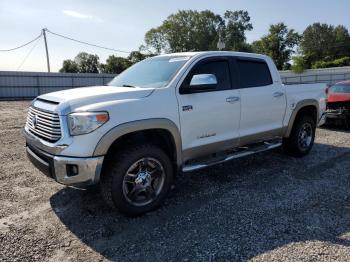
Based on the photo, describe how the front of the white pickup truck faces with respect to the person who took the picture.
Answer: facing the viewer and to the left of the viewer

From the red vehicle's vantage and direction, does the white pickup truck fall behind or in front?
in front

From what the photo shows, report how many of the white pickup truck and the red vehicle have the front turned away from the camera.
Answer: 0

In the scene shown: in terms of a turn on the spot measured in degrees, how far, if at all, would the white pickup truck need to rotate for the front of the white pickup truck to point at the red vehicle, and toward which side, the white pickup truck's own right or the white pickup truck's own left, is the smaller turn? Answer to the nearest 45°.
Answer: approximately 180°

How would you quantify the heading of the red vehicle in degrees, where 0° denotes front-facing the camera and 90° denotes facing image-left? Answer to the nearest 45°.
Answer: approximately 45°

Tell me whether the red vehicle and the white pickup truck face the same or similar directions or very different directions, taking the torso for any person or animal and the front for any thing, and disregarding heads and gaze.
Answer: same or similar directions
